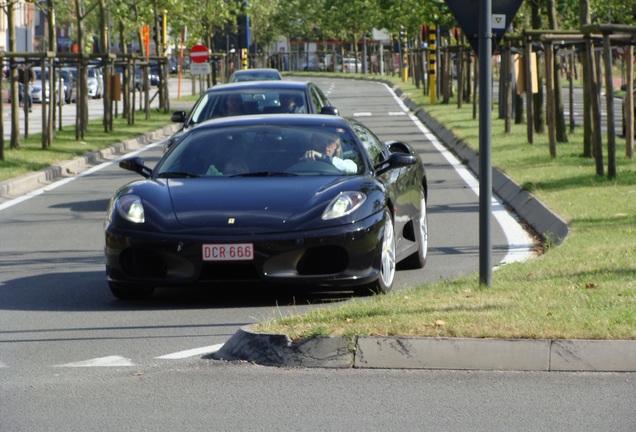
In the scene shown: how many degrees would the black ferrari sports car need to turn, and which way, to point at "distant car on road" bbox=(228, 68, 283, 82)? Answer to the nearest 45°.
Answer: approximately 180°

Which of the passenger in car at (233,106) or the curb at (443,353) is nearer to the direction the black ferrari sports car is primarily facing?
the curb

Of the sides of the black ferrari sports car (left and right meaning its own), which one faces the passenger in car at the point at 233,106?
back

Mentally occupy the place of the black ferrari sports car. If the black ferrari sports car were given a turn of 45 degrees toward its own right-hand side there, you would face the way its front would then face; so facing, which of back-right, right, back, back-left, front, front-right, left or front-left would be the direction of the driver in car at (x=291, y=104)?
back-right

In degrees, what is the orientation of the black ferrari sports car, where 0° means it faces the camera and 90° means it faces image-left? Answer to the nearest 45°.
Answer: approximately 0°

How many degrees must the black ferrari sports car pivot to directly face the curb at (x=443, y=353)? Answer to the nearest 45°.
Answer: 0° — it already faces it

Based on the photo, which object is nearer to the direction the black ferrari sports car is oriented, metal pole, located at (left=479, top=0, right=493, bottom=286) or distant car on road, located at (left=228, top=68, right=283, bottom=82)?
the metal pole
